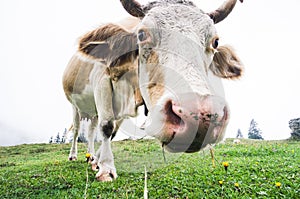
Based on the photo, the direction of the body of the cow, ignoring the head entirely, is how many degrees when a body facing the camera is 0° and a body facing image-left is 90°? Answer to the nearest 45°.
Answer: approximately 315°

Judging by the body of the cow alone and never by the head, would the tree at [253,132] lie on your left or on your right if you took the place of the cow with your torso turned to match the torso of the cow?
on your left
